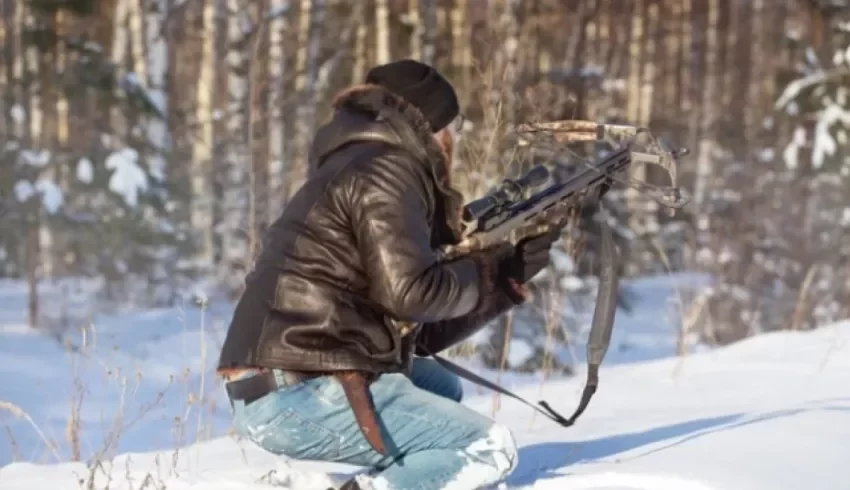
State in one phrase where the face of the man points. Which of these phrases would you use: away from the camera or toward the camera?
away from the camera

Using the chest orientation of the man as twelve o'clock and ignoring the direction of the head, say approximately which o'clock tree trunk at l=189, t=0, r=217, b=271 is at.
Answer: The tree trunk is roughly at 10 o'clock from the man.

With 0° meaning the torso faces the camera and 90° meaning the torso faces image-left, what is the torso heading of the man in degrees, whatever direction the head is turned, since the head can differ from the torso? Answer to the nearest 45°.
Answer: approximately 225°
